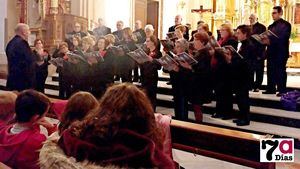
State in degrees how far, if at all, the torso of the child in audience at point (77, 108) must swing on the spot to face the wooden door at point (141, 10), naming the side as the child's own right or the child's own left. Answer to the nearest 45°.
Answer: approximately 45° to the child's own left

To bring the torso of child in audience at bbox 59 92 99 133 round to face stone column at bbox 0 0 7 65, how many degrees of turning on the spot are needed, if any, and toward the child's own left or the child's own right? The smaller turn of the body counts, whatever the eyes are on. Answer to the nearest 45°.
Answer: approximately 45° to the child's own left

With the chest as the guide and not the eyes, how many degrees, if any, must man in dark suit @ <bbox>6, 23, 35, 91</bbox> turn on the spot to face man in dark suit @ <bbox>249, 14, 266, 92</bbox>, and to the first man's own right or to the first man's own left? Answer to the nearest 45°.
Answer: approximately 45° to the first man's own right

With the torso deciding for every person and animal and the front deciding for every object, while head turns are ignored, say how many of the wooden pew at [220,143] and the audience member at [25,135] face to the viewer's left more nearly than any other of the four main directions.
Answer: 0

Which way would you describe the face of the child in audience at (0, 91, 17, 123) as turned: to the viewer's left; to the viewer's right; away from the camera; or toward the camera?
away from the camera

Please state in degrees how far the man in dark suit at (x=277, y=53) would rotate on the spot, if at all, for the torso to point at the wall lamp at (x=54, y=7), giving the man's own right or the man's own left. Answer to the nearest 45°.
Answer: approximately 45° to the man's own right

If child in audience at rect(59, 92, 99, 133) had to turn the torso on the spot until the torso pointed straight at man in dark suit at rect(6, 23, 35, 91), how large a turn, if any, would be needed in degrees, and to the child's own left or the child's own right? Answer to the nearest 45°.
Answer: approximately 45° to the child's own left

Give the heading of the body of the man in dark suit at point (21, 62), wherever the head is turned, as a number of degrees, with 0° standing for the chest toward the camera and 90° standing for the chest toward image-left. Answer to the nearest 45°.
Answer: approximately 225°

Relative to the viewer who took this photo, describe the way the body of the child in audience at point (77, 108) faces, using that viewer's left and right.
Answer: facing away from the viewer and to the right of the viewer

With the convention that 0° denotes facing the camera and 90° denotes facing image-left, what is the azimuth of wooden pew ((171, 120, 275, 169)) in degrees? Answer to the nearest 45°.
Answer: approximately 225°

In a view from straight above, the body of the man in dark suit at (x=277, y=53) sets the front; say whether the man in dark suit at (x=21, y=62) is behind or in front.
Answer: in front

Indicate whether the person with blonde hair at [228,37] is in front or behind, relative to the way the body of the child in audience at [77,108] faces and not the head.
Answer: in front
